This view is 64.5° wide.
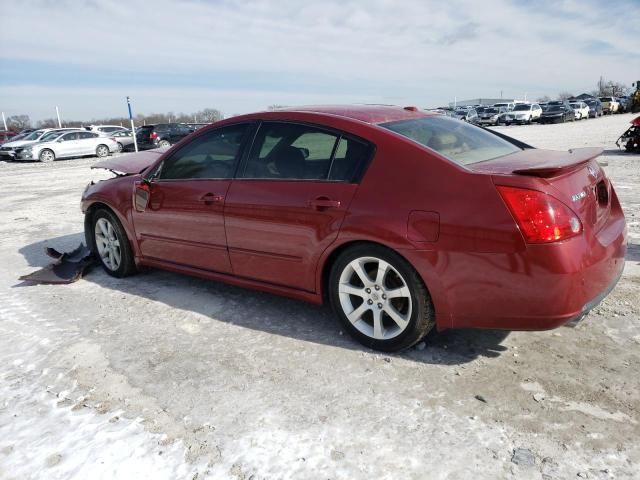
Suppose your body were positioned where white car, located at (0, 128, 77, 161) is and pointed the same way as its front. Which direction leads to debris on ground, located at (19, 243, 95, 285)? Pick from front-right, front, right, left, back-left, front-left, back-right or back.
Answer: front-left

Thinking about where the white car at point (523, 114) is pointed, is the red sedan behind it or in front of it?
in front

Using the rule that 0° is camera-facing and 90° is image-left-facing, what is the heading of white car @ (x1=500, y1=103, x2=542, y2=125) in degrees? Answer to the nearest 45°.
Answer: approximately 45°

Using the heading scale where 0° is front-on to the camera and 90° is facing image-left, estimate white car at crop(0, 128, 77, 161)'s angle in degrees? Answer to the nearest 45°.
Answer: approximately 45°

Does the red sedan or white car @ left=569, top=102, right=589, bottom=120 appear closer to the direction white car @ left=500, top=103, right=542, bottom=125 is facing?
the red sedan

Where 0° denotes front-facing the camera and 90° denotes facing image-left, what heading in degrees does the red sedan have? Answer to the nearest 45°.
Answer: approximately 135°

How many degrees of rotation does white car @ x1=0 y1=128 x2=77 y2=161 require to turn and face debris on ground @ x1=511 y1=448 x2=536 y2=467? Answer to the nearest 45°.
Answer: approximately 45° to its left

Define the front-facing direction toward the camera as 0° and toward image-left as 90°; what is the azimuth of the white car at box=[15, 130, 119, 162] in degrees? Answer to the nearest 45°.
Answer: approximately 45°

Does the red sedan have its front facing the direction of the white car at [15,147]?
yes

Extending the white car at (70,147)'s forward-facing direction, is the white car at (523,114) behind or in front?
behind
